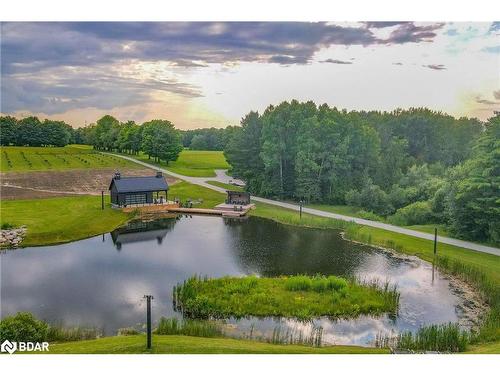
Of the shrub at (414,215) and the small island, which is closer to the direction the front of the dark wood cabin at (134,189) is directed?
the small island

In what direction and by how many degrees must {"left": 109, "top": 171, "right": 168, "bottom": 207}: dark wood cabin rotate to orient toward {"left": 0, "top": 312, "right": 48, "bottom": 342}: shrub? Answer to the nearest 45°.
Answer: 0° — it already faces it

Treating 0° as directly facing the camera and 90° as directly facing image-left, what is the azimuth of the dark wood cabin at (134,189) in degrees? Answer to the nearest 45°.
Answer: approximately 0°

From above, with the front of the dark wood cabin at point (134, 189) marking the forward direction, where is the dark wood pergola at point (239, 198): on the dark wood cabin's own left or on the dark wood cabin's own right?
on the dark wood cabin's own left

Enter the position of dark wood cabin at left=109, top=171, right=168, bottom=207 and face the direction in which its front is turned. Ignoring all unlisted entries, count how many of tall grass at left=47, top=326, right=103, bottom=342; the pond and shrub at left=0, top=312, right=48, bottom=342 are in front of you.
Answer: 3

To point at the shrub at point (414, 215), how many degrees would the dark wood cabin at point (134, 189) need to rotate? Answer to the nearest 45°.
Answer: approximately 45° to its left

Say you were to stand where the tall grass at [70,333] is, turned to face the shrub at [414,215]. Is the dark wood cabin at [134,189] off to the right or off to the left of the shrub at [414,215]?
left

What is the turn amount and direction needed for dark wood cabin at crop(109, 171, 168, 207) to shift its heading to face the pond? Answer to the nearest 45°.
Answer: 0° — it already faces it

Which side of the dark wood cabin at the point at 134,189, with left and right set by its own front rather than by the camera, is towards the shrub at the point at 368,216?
left

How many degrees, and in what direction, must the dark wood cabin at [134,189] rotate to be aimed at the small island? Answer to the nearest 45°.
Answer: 0° — it already faces it
